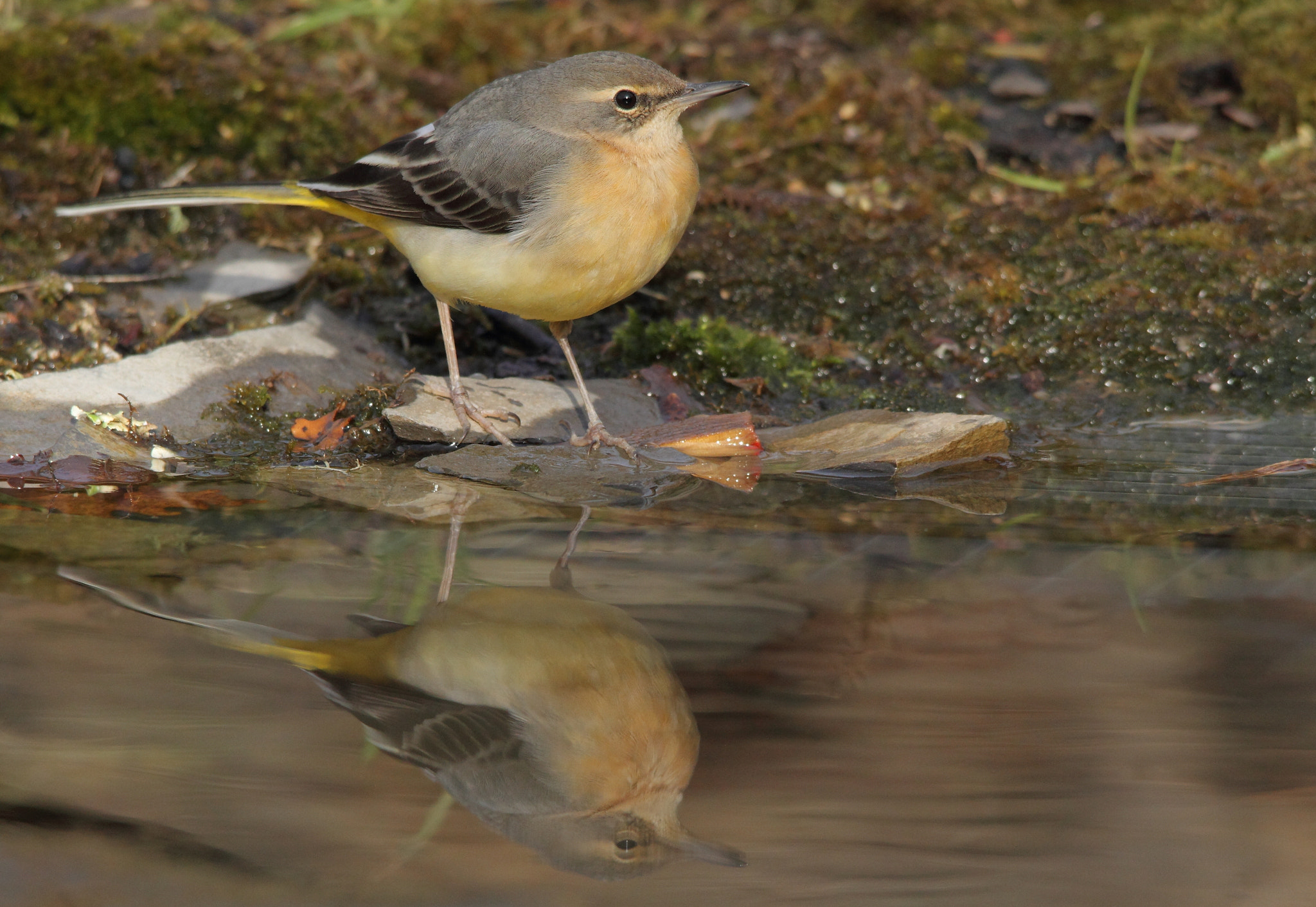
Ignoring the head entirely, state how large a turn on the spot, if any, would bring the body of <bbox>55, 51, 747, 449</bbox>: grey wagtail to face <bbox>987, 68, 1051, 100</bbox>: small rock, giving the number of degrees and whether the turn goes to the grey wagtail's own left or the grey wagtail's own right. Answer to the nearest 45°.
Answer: approximately 45° to the grey wagtail's own left

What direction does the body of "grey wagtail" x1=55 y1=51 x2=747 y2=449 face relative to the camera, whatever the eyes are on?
to the viewer's right

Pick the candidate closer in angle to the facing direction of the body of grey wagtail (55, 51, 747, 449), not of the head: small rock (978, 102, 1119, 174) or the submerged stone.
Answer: the small rock

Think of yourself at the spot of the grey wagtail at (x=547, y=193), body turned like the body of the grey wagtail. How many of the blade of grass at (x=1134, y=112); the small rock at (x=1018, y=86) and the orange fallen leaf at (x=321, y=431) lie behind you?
1

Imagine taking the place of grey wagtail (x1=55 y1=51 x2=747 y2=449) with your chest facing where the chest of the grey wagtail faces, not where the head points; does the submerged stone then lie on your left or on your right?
on your right

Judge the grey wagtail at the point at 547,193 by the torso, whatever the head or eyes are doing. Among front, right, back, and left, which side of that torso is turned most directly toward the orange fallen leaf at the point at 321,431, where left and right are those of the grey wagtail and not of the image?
back

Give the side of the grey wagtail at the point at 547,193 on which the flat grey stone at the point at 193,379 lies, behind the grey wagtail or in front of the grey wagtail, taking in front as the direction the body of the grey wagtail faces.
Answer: behind

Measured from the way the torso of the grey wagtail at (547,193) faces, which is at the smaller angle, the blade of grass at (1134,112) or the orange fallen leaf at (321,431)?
the blade of grass

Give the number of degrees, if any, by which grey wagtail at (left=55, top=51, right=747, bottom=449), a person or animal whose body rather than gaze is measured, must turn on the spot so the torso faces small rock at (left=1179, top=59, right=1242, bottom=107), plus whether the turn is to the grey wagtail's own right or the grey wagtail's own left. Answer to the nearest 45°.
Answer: approximately 45° to the grey wagtail's own left
